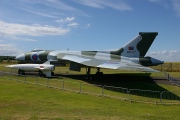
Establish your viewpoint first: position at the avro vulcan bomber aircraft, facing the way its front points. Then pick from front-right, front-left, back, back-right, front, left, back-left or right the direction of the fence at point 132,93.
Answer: left

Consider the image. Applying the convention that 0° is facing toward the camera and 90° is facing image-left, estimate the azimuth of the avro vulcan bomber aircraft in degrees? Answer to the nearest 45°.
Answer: approximately 90°
